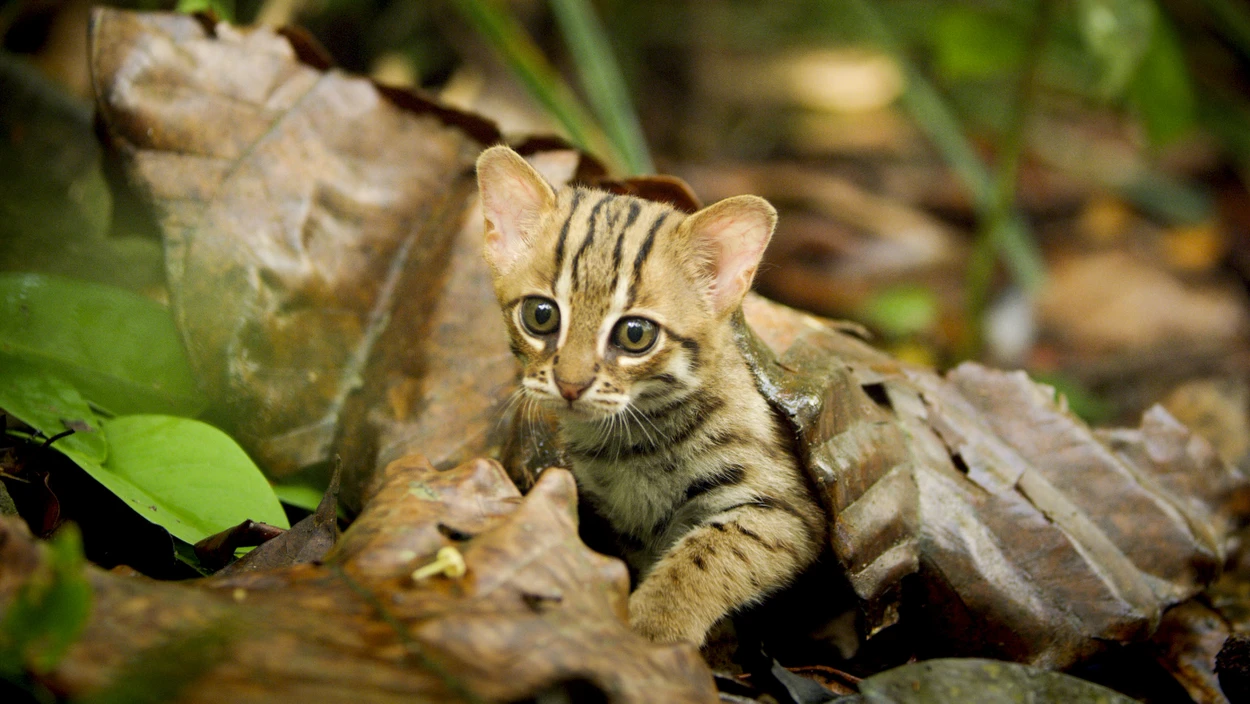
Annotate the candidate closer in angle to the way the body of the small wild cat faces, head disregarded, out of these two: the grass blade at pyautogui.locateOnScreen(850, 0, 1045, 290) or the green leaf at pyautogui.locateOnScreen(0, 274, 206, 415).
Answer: the green leaf

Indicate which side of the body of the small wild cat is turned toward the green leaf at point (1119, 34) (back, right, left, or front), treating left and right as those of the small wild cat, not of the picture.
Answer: back

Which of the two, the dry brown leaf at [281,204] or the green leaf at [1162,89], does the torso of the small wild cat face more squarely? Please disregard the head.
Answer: the dry brown leaf

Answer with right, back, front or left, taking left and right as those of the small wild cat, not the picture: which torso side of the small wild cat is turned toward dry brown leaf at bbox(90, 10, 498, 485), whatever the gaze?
right

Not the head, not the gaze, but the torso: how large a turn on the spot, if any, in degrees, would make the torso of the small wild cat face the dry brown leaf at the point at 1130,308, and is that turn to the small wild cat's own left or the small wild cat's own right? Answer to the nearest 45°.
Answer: approximately 180°

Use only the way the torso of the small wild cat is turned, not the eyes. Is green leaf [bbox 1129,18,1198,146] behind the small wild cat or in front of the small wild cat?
behind

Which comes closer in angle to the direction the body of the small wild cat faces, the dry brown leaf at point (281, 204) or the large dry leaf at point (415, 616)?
the large dry leaf

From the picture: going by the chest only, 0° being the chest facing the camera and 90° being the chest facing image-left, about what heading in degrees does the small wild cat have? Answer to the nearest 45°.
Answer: approximately 45°

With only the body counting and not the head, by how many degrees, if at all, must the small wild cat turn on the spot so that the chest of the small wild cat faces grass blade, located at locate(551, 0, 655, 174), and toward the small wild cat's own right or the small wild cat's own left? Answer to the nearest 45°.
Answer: approximately 135° to the small wild cat's own right
